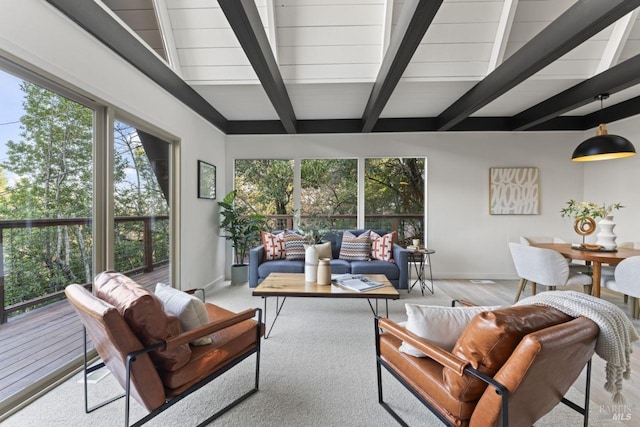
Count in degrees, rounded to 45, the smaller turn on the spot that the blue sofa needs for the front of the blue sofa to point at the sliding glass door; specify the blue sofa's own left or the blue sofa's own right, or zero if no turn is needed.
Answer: approximately 45° to the blue sofa's own right

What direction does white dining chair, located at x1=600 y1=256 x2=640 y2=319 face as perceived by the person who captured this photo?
facing away from the viewer and to the left of the viewer

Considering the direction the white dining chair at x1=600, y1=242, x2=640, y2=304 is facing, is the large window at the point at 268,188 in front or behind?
in front

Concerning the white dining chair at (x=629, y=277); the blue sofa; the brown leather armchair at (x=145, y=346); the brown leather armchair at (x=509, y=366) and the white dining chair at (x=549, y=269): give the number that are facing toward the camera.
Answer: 1

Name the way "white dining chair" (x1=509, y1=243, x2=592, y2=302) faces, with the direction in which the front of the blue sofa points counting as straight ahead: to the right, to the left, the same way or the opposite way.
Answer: to the left

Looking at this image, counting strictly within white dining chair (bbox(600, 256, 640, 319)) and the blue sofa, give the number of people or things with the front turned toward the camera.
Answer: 1

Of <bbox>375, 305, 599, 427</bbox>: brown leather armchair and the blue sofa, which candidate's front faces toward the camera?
the blue sofa

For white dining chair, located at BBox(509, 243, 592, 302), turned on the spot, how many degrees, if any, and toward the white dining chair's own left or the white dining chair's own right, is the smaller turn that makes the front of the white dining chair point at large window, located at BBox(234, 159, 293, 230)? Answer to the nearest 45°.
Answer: approximately 135° to the white dining chair's own left

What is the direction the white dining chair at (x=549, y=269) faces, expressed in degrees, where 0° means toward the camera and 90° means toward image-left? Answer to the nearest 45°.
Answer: approximately 225°

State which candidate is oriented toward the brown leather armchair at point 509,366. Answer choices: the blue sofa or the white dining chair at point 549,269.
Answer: the blue sofa

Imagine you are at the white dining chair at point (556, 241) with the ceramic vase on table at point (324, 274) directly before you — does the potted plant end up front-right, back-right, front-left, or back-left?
front-right

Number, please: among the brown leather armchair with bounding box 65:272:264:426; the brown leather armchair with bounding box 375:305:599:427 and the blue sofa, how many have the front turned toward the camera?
1

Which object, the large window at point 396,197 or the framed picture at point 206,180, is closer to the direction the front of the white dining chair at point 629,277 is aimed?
the large window

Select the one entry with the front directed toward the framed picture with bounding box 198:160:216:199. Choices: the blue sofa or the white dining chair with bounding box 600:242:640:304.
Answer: the white dining chair

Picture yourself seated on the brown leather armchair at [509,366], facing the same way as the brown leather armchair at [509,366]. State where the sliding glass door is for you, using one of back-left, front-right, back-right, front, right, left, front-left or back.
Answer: front-left

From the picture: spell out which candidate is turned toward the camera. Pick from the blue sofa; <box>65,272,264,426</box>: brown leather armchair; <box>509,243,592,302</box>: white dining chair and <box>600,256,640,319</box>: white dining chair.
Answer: the blue sofa

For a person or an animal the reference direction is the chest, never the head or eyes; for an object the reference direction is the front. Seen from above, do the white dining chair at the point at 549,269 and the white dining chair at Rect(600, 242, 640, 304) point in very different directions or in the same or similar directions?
very different directions
